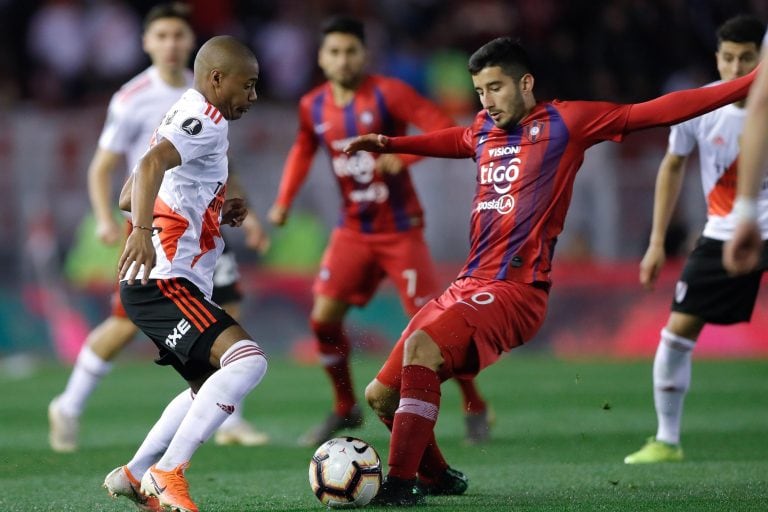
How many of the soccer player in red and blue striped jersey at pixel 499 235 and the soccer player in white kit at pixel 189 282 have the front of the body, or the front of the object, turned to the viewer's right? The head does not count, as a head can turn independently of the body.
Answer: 1

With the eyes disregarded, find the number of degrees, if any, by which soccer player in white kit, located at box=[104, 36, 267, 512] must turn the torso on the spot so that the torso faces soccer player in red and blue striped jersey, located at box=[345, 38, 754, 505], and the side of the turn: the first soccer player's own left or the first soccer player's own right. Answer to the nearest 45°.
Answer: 0° — they already face them

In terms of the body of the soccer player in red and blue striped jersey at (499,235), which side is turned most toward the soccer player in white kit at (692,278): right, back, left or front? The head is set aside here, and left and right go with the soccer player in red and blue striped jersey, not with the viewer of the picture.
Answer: back

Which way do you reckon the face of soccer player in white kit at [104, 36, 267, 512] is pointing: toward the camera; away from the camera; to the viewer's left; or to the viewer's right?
to the viewer's right

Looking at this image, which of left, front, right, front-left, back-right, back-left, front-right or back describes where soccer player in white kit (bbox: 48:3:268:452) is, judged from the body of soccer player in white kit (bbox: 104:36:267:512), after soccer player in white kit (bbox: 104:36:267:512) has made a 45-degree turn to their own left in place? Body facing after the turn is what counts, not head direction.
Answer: front-left

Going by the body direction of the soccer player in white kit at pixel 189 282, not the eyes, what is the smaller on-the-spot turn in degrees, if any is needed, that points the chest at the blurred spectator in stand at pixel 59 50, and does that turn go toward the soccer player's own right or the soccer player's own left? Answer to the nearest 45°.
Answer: approximately 90° to the soccer player's own left

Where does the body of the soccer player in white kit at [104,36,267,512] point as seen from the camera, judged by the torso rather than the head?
to the viewer's right

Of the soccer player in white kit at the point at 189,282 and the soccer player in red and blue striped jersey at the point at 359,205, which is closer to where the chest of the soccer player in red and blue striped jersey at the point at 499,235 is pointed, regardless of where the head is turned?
the soccer player in white kit

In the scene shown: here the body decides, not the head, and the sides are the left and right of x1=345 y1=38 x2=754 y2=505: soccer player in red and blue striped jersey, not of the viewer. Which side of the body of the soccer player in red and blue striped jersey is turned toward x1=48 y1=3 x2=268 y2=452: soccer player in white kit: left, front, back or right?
right

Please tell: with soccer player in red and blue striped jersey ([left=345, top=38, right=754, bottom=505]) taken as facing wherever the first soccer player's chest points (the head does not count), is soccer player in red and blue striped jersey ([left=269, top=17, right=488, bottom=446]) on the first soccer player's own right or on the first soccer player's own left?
on the first soccer player's own right

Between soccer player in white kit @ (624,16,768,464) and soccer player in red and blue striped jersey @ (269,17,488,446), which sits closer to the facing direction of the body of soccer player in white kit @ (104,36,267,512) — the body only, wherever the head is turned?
the soccer player in white kit
